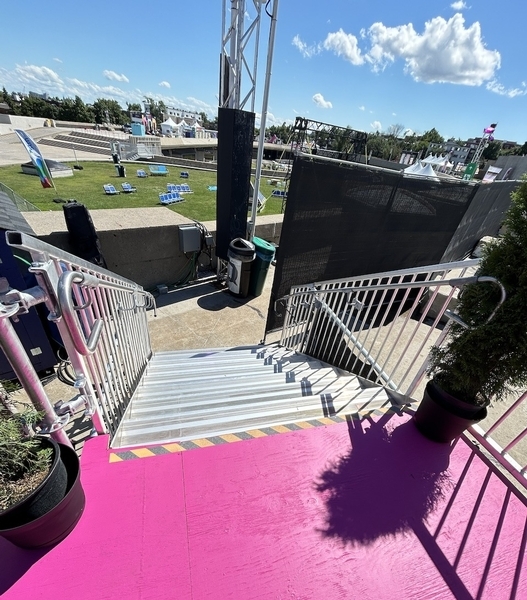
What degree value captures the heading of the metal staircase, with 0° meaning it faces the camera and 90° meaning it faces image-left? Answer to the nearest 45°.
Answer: approximately 180°

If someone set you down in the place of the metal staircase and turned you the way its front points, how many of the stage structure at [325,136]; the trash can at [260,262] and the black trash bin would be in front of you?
3

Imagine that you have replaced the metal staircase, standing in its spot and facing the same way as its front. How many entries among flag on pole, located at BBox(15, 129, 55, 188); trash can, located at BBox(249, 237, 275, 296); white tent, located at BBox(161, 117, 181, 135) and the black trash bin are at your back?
0

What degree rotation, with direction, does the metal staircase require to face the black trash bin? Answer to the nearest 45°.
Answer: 0° — it already faces it

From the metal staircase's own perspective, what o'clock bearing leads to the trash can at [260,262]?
The trash can is roughly at 12 o'clock from the metal staircase.

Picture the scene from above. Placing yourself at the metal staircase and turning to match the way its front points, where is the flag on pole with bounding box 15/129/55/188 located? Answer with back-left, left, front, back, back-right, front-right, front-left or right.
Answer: front-left

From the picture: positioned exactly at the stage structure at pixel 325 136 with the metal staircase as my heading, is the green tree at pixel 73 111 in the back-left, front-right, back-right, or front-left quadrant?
back-right

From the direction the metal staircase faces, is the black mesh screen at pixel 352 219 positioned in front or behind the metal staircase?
in front

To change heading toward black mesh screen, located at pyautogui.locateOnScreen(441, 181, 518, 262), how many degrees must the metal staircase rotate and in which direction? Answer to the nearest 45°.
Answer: approximately 45° to its right

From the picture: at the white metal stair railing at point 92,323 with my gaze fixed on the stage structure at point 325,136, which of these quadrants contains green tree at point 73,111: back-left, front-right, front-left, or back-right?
front-left

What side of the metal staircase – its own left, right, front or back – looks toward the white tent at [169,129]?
front

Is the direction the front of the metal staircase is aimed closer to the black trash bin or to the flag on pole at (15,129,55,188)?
the black trash bin
